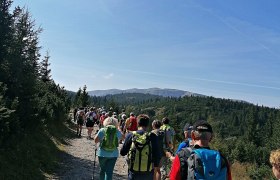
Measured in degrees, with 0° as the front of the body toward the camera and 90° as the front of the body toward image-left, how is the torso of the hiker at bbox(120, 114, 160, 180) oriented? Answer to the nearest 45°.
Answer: approximately 180°

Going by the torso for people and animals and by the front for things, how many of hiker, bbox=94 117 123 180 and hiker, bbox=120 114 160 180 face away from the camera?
2

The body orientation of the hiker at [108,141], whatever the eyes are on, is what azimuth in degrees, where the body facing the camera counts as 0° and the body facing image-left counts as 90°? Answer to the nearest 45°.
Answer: approximately 180°

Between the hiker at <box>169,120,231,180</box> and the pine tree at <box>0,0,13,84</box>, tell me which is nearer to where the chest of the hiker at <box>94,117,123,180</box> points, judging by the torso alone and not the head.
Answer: the pine tree

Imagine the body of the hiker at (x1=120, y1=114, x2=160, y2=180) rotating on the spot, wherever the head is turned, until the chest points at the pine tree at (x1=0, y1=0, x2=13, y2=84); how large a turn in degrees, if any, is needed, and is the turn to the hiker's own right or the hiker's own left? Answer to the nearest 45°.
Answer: approximately 45° to the hiker's own left
